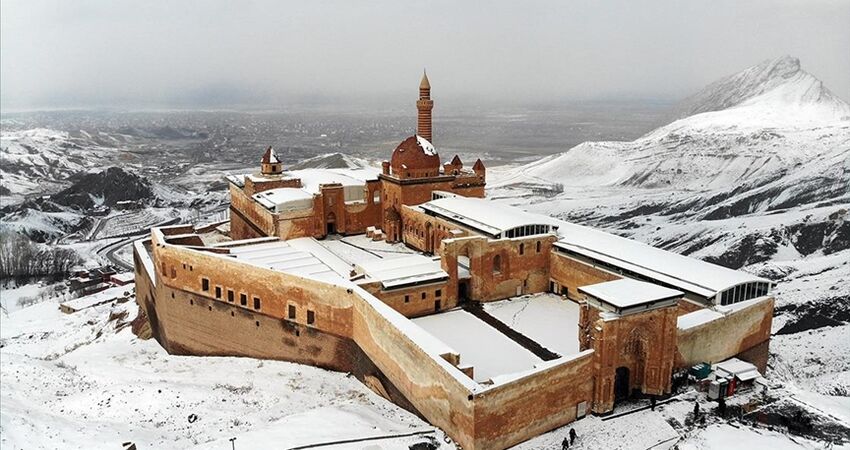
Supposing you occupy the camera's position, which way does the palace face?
facing the viewer and to the right of the viewer
